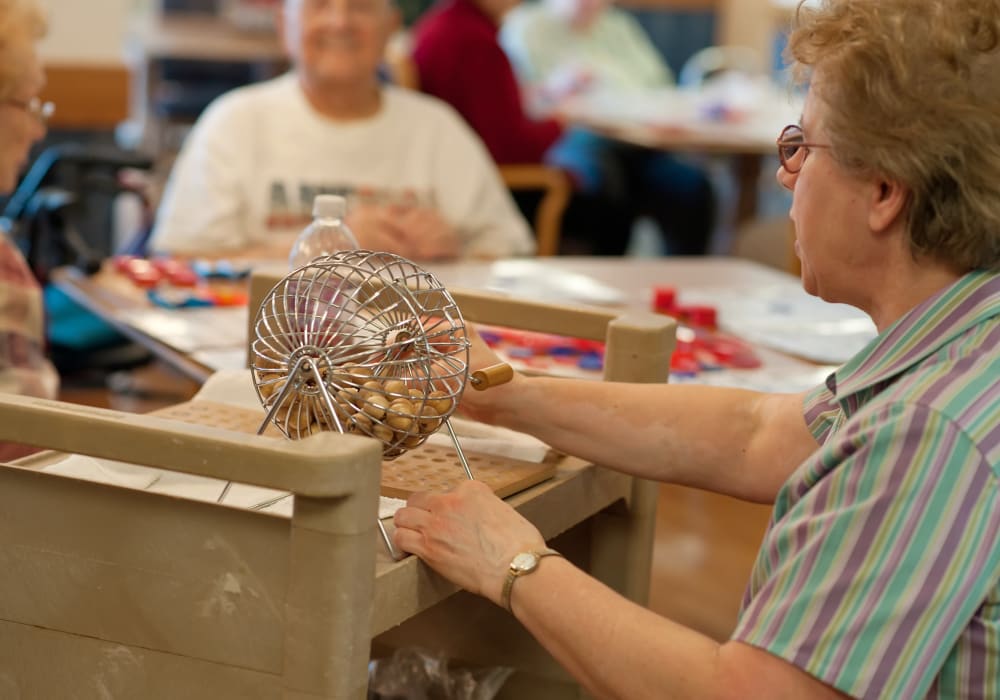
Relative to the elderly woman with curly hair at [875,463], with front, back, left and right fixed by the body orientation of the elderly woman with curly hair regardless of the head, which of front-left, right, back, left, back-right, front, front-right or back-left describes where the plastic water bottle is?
front-right

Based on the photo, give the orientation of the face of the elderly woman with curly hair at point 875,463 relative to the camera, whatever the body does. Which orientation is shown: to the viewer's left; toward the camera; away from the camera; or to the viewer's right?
to the viewer's left

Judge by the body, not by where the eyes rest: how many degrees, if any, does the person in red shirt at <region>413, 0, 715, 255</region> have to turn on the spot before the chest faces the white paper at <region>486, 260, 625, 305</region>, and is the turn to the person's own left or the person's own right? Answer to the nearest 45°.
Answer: approximately 90° to the person's own right

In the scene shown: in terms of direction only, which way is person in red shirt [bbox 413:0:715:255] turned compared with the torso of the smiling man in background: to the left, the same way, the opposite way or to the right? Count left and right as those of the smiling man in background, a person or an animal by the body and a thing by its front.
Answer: to the left

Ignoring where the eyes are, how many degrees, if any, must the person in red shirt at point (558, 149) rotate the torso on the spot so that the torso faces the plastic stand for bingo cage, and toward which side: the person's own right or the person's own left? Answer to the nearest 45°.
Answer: approximately 90° to the person's own right

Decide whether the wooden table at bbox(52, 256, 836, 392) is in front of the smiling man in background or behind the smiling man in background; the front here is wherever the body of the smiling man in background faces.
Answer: in front

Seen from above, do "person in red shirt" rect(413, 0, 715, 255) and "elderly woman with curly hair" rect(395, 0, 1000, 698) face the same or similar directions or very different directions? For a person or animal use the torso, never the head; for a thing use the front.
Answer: very different directions

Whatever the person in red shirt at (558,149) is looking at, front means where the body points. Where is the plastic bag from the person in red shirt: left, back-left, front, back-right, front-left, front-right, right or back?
right

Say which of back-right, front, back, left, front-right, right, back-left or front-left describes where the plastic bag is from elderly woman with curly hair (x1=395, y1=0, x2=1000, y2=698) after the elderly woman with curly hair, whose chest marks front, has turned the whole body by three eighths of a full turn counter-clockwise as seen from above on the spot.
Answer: back

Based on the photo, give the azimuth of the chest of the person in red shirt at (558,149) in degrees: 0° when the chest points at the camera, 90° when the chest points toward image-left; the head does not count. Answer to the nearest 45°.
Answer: approximately 270°

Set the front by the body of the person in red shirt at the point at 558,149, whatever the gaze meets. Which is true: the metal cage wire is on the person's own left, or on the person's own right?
on the person's own right

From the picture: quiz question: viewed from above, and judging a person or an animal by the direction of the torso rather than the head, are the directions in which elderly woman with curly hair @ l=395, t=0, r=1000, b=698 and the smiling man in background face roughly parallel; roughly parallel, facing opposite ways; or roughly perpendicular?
roughly perpendicular

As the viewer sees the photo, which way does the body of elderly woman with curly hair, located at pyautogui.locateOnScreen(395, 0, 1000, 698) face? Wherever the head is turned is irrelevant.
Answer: to the viewer's left

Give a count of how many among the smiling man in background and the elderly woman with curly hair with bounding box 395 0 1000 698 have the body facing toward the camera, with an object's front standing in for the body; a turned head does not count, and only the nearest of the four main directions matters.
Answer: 1

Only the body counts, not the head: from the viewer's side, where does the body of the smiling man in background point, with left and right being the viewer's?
facing the viewer
